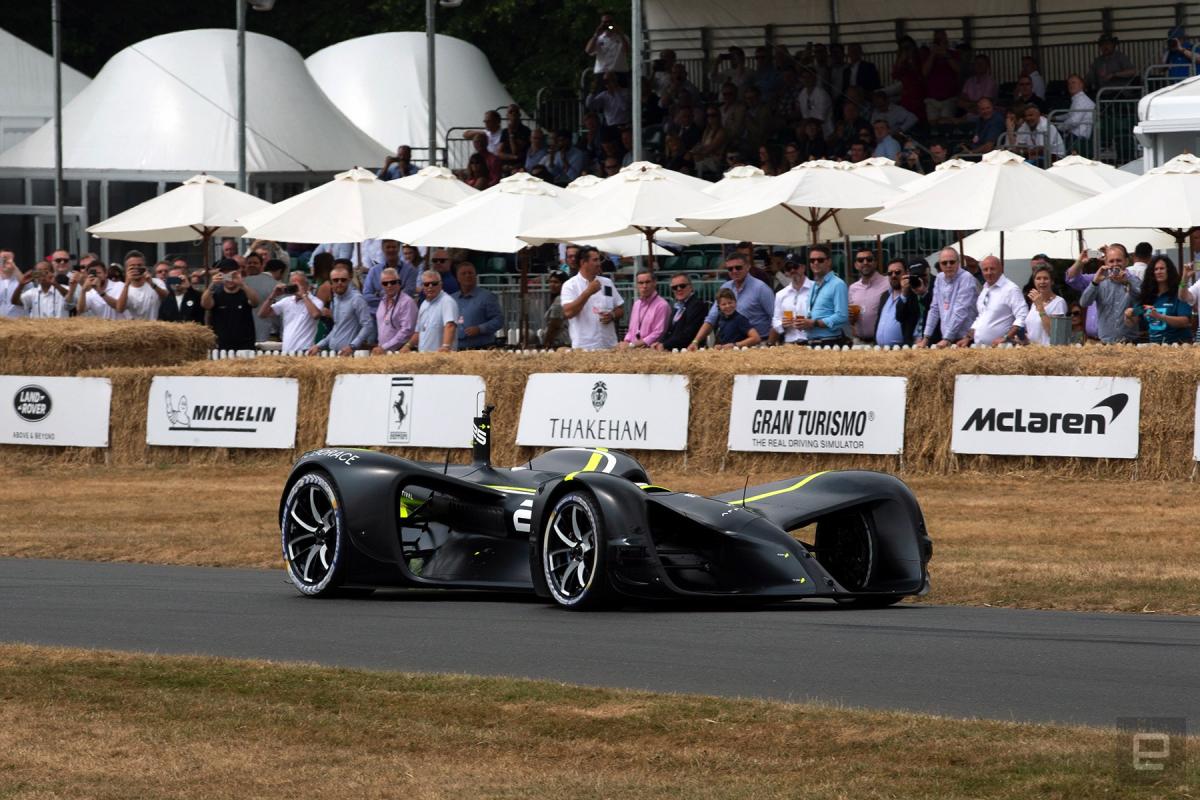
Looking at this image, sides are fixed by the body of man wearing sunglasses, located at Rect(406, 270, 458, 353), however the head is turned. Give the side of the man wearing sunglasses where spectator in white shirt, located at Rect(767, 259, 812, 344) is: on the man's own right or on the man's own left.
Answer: on the man's own left

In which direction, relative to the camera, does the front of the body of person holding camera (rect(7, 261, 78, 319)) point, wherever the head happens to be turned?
toward the camera

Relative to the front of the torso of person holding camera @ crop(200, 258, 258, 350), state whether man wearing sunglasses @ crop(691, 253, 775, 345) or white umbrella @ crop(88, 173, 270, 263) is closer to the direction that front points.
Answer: the man wearing sunglasses

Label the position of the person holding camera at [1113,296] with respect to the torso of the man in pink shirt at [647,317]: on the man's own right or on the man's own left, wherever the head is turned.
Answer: on the man's own left

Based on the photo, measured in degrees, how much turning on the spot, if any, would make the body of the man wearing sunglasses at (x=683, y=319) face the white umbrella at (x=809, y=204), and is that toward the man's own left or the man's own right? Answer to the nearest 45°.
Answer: approximately 180°

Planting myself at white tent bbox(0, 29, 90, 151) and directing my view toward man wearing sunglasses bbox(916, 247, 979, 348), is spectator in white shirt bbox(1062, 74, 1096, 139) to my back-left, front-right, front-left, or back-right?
front-left

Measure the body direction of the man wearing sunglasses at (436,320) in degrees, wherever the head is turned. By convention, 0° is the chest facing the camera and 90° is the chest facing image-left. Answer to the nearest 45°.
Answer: approximately 45°

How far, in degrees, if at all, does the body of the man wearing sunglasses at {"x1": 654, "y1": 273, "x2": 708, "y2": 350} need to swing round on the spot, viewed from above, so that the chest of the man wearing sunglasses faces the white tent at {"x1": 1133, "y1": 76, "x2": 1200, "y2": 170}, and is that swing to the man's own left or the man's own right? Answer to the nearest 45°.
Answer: approximately 180°

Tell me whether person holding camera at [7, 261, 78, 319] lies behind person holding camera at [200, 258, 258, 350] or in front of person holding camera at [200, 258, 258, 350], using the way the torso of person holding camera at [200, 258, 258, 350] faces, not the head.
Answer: behind

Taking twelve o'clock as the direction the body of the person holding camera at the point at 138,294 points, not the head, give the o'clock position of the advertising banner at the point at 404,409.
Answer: The advertising banner is roughly at 11 o'clock from the person holding camera.

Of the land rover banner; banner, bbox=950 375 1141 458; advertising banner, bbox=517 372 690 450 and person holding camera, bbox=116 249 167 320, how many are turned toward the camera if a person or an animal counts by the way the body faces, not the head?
4

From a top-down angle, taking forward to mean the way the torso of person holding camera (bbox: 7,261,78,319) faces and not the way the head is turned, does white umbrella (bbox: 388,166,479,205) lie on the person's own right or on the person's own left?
on the person's own left

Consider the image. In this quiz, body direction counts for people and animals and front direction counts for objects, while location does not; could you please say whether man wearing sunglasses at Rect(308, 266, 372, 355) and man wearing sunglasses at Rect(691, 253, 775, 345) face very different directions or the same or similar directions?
same or similar directions

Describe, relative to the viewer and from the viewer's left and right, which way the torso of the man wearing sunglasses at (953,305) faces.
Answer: facing the viewer and to the left of the viewer

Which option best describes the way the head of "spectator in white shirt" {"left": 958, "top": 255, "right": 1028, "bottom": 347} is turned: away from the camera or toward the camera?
toward the camera

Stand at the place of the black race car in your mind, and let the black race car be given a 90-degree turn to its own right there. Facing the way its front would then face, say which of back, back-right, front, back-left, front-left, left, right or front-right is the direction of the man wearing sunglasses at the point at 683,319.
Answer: back-right

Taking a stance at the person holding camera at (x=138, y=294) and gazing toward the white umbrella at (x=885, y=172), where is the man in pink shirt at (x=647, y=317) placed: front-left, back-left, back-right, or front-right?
front-right

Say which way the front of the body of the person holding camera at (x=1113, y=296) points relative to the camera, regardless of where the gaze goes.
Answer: toward the camera
